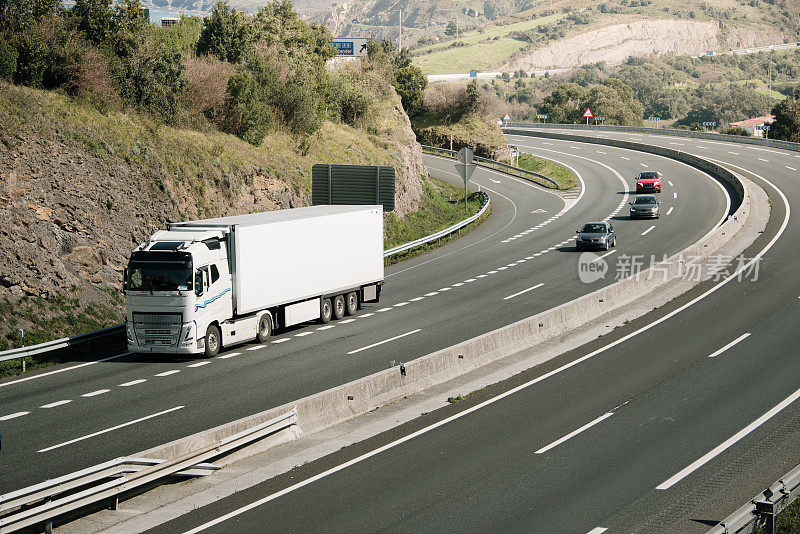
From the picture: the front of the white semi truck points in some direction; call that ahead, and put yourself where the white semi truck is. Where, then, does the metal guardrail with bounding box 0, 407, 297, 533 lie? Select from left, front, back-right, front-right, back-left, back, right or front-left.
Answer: front-left

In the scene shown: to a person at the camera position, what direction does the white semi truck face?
facing the viewer and to the left of the viewer

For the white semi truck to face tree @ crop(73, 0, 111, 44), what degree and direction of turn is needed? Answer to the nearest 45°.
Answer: approximately 135° to its right

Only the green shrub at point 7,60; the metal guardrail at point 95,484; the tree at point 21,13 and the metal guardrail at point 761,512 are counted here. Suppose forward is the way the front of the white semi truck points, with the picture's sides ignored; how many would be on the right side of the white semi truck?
2

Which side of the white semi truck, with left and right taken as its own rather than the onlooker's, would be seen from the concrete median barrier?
left

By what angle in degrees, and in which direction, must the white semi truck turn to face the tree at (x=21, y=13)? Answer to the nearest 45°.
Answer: approximately 90° to its right

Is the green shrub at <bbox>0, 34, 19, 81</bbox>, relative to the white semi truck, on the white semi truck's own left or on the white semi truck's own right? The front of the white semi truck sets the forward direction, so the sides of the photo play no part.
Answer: on the white semi truck's own right

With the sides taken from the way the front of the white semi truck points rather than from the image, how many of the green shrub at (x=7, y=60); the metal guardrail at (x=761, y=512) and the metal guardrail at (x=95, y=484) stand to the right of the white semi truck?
1

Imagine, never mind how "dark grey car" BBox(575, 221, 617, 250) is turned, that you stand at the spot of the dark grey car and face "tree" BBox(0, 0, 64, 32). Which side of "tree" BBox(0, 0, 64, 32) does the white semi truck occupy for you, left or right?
left

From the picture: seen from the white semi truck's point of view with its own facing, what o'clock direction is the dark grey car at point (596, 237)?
The dark grey car is roughly at 6 o'clock from the white semi truck.
